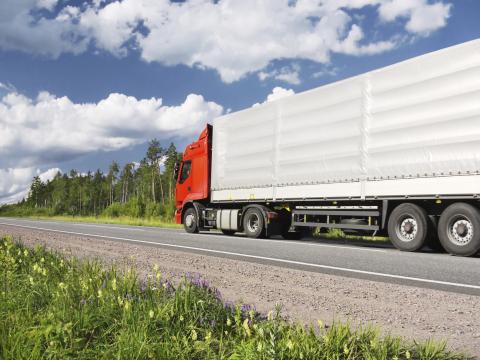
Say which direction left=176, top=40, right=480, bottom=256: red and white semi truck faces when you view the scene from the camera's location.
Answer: facing away from the viewer and to the left of the viewer
